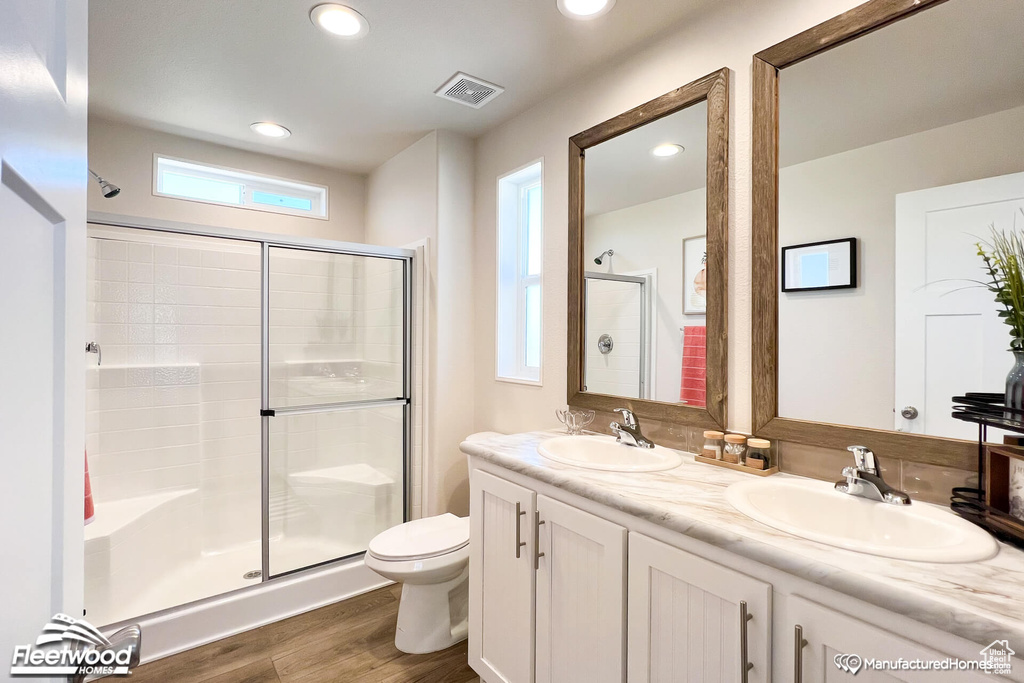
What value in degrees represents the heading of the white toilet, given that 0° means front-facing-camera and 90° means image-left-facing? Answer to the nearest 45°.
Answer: approximately 45°

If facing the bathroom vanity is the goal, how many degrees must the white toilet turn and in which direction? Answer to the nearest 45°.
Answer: approximately 90° to its left

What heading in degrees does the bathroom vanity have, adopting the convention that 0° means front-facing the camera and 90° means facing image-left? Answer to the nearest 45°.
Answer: approximately 45°

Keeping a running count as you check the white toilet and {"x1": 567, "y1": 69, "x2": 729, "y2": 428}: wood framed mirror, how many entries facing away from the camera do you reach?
0

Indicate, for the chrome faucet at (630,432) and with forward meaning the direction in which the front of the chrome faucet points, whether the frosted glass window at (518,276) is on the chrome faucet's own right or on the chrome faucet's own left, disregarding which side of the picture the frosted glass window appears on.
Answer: on the chrome faucet's own right

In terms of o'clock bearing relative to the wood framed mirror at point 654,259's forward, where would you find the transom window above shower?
The transom window above shower is roughly at 2 o'clock from the wood framed mirror.

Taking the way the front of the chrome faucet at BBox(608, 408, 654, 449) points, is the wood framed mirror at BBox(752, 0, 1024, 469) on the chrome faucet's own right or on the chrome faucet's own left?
on the chrome faucet's own left

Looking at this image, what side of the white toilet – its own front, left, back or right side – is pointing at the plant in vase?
left
